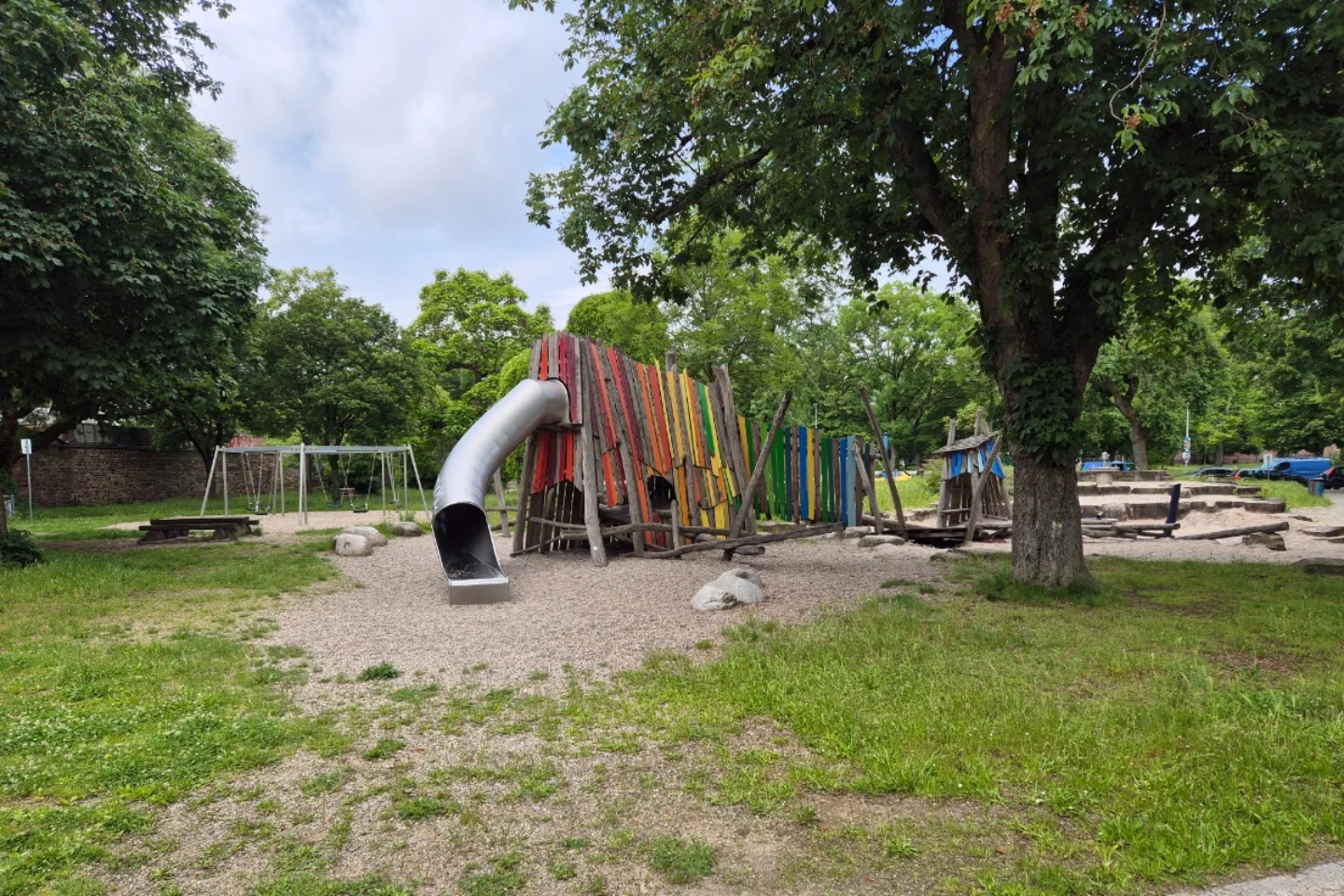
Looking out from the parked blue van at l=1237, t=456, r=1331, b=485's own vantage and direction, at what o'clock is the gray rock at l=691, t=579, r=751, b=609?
The gray rock is roughly at 9 o'clock from the parked blue van.

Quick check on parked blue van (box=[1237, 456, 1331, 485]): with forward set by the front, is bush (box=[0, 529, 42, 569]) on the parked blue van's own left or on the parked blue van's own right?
on the parked blue van's own left

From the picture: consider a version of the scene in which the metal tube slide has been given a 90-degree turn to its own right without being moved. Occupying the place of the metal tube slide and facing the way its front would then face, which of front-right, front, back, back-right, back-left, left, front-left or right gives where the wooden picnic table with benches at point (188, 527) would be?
front-right

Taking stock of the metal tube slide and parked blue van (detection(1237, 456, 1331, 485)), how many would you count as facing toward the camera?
1

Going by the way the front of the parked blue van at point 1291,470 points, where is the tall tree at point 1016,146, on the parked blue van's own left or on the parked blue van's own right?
on the parked blue van's own left

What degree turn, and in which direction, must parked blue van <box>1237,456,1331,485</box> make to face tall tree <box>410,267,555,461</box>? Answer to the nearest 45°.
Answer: approximately 45° to its left

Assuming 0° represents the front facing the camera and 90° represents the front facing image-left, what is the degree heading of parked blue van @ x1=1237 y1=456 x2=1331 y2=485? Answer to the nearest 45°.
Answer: approximately 90°

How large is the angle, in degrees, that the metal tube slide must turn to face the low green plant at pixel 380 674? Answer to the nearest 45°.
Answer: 0° — it already faces it

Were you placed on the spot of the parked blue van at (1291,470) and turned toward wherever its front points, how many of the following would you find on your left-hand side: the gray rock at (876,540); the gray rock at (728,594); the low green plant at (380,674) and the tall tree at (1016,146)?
4

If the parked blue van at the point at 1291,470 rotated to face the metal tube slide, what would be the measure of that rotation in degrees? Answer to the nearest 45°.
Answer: approximately 90° to its left

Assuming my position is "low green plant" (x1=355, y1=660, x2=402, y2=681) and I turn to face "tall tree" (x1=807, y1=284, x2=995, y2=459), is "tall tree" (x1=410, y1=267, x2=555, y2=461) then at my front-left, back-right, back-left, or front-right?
front-left

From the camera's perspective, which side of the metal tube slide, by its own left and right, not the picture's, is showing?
front

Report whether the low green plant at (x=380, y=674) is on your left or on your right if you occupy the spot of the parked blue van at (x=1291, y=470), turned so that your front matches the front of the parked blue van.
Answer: on your left

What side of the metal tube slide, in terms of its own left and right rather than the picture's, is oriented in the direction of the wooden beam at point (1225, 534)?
left

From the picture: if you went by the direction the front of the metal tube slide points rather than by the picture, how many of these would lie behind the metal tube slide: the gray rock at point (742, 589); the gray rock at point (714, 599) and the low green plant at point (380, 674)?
0
